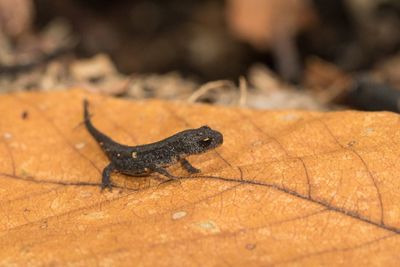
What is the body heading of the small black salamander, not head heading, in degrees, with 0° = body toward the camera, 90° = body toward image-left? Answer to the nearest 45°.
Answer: approximately 270°
